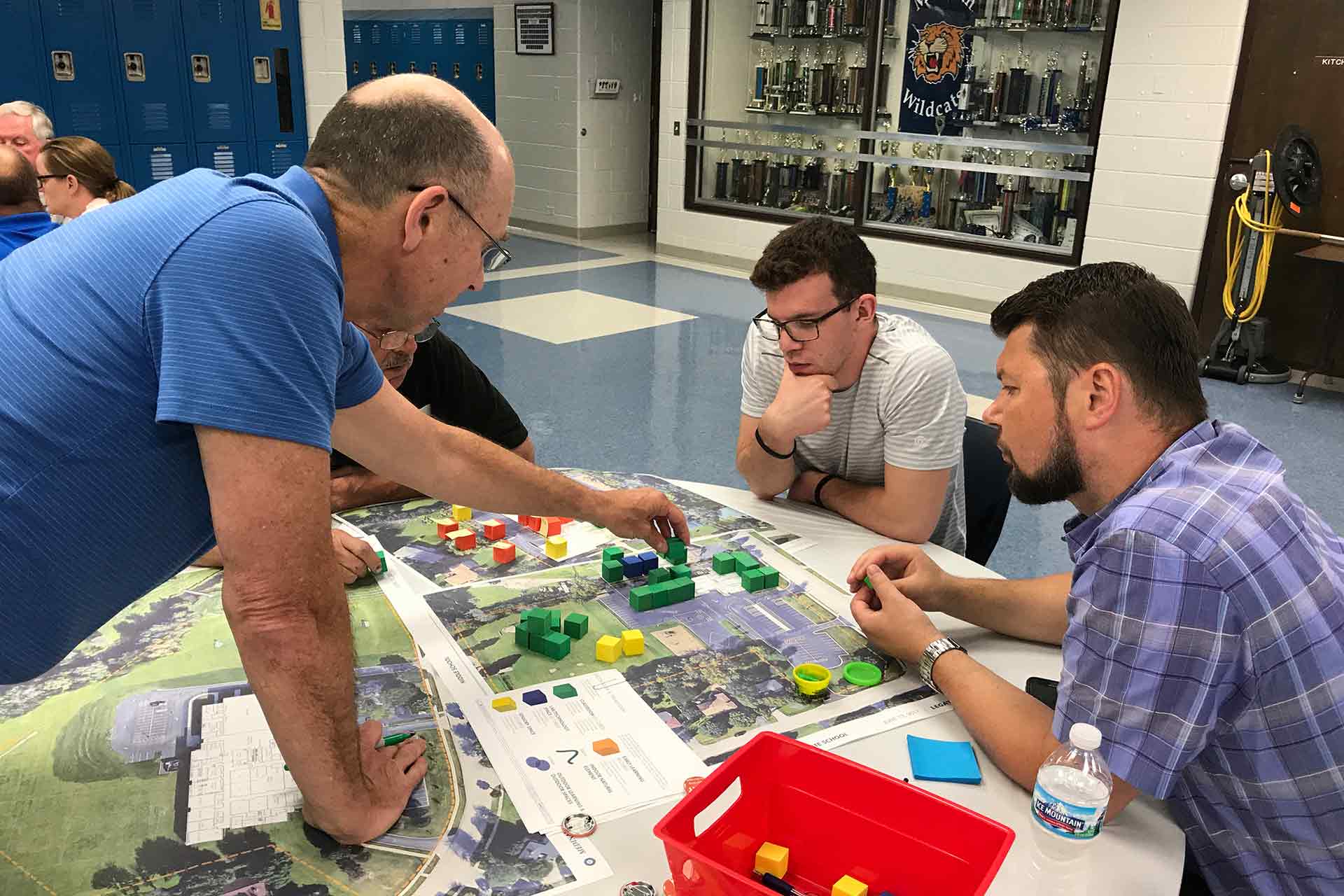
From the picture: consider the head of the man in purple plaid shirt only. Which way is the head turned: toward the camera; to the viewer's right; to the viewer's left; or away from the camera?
to the viewer's left

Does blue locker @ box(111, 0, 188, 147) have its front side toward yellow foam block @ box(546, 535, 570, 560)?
yes

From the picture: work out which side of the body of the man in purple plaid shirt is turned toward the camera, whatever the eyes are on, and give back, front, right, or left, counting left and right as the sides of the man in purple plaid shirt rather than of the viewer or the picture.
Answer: left

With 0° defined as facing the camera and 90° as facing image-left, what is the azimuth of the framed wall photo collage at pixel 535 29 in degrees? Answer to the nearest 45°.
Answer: approximately 0°

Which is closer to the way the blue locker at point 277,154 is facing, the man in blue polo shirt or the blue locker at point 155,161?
the man in blue polo shirt

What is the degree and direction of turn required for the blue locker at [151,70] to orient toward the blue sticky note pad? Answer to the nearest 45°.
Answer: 0° — it already faces it

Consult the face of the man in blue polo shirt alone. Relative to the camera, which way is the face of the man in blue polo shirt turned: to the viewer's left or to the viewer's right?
to the viewer's right

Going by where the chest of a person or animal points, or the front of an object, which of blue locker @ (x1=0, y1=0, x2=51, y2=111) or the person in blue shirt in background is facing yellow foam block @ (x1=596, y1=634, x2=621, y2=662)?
the blue locker

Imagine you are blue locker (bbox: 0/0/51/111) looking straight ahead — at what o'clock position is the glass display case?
The glass display case is roughly at 9 o'clock from the blue locker.

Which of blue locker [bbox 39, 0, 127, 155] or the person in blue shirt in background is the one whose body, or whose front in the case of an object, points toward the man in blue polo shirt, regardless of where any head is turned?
the blue locker

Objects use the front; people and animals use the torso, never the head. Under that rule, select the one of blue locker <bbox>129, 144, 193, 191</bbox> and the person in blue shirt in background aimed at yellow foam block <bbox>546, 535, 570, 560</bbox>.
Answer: the blue locker

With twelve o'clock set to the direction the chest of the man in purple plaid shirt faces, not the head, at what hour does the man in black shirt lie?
The man in black shirt is roughly at 1 o'clock from the man in purple plaid shirt.
